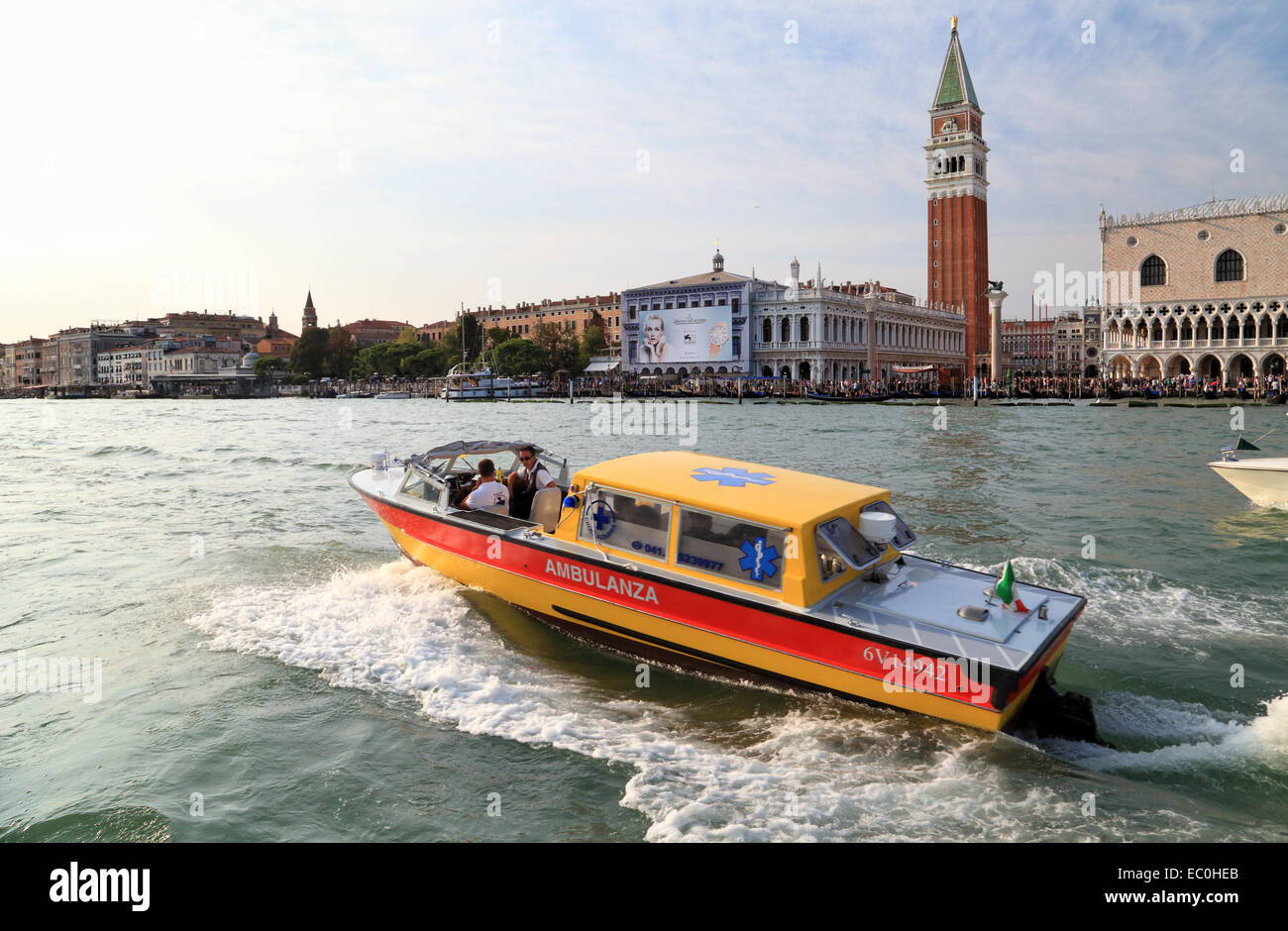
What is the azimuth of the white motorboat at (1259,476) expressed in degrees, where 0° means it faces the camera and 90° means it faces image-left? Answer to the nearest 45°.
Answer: approximately 90°

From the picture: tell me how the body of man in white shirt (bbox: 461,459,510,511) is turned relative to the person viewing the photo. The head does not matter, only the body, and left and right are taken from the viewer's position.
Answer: facing away from the viewer and to the left of the viewer

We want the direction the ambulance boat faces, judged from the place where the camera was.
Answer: facing away from the viewer and to the left of the viewer
